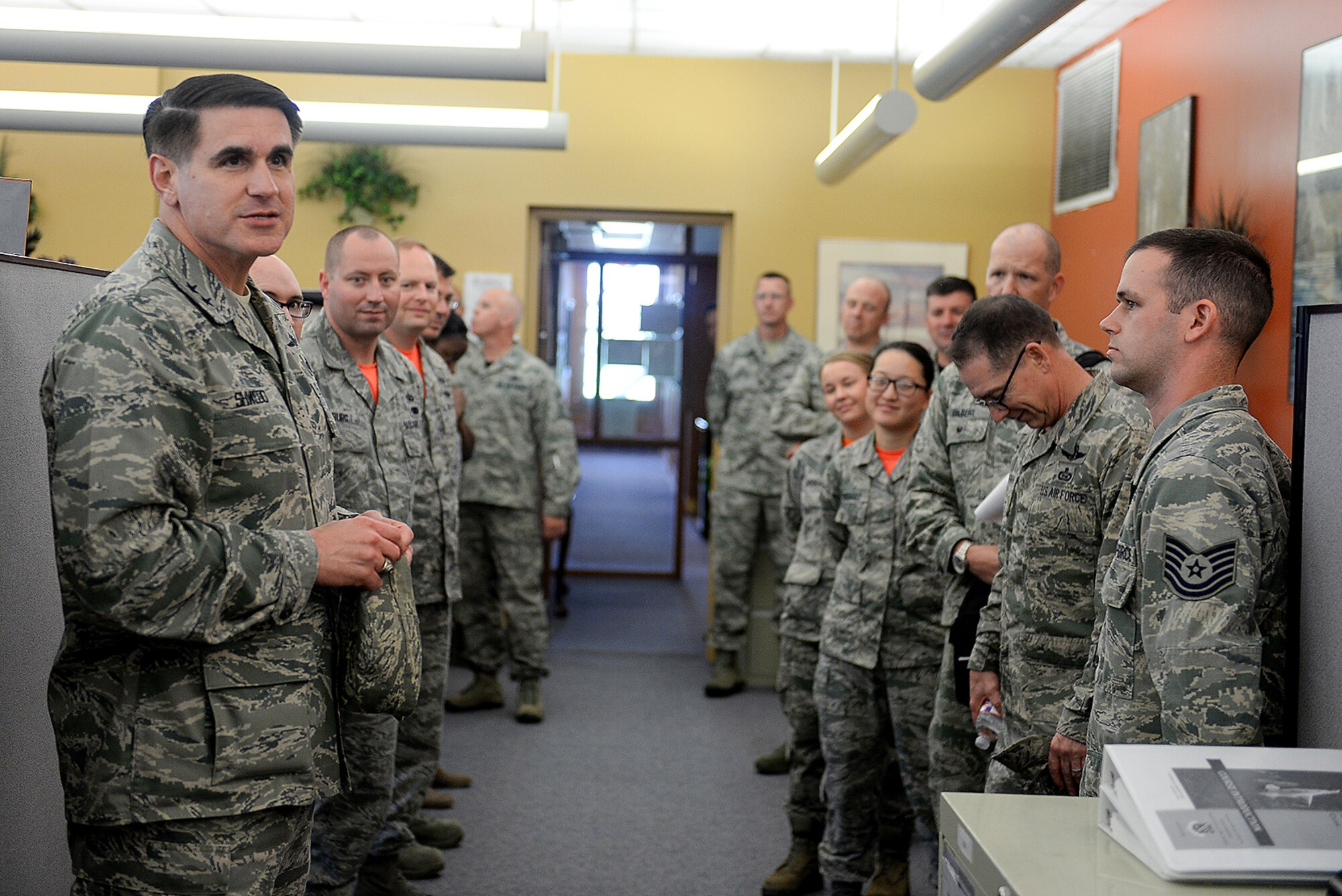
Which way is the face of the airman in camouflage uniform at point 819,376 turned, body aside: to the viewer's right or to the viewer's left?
to the viewer's left

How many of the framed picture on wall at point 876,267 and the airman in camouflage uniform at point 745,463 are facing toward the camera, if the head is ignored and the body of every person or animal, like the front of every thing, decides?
2

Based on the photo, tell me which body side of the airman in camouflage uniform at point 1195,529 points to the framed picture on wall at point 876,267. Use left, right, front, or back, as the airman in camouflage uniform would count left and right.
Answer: right

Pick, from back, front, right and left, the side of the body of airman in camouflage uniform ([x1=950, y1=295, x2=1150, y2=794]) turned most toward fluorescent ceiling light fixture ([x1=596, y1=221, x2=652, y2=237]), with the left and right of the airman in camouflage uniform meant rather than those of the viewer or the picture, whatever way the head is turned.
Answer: right

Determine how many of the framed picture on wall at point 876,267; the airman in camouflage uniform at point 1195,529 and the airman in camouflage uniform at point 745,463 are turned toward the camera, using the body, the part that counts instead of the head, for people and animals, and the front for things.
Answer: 2

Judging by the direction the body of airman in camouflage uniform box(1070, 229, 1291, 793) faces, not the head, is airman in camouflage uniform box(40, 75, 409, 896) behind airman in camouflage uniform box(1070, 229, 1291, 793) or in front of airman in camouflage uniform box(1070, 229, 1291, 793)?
in front

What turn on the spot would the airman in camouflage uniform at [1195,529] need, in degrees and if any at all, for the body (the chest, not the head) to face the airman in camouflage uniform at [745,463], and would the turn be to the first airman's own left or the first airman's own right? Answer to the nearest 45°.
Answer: approximately 45° to the first airman's own right

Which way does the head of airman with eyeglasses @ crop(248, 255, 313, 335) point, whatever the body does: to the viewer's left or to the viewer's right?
to the viewer's right

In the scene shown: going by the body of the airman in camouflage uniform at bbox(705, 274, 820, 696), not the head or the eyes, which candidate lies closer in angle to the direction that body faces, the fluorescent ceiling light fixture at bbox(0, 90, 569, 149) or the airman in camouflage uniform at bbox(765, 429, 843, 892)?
the airman in camouflage uniform

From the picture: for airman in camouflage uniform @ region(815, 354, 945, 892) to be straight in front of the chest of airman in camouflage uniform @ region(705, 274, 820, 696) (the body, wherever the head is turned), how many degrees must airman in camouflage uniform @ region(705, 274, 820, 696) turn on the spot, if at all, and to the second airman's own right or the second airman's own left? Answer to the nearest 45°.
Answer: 0° — they already face them

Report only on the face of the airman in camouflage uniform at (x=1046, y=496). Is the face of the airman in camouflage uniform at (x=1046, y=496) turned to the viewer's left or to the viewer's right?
to the viewer's left

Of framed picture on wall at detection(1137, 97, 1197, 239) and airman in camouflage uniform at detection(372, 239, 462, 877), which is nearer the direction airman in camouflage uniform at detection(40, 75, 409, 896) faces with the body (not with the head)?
the framed picture on wall

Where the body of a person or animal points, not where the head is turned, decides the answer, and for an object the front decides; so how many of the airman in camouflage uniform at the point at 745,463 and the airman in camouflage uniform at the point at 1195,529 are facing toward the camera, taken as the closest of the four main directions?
1

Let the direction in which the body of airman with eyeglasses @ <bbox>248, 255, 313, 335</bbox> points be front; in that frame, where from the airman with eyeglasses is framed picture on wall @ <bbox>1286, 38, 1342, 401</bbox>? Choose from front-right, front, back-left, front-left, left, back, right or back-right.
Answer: front-left

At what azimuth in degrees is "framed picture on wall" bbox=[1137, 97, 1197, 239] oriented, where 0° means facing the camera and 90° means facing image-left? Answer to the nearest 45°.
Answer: approximately 45°

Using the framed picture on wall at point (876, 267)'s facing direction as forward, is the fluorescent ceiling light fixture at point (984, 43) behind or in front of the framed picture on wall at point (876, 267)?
in front
